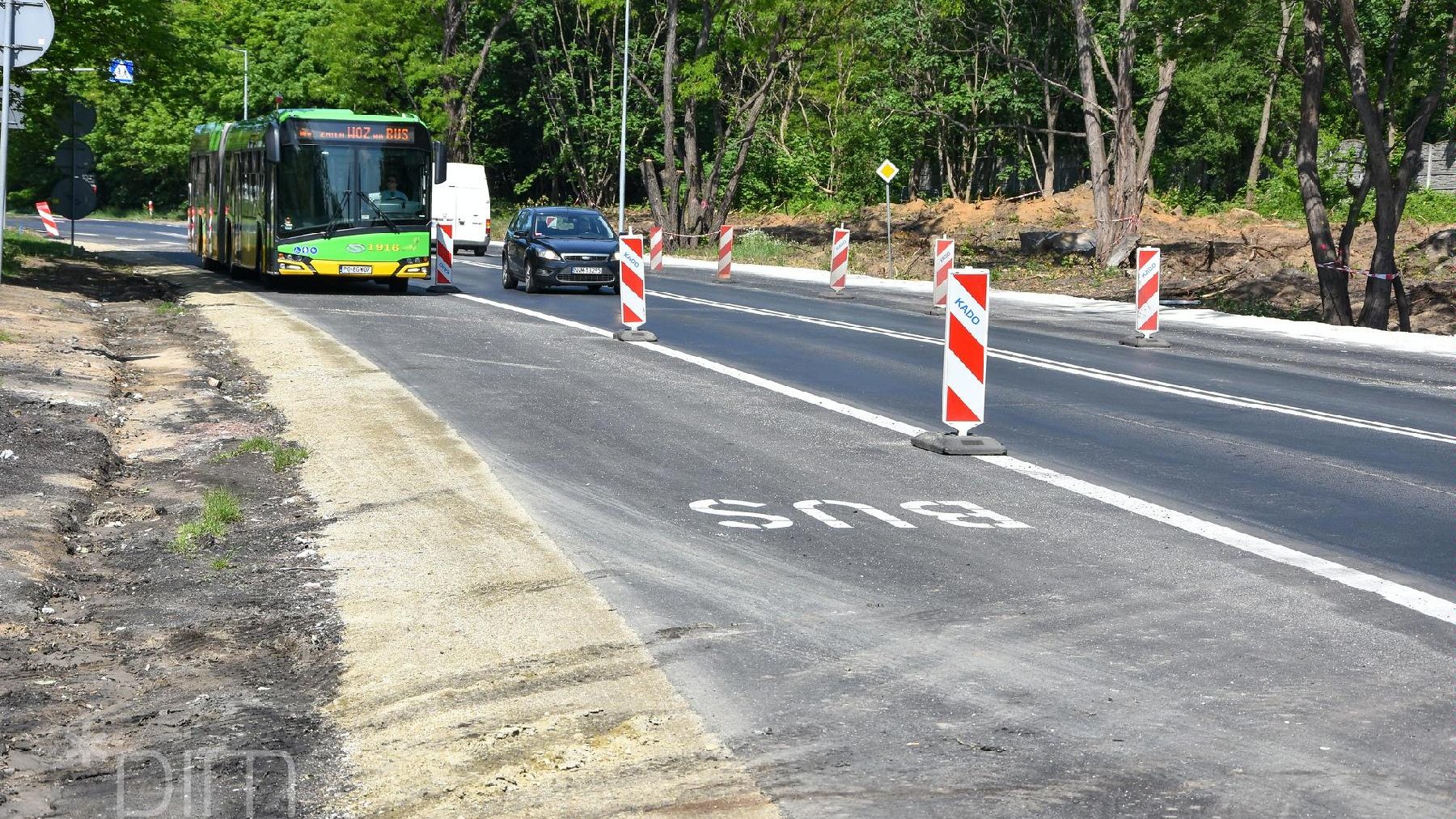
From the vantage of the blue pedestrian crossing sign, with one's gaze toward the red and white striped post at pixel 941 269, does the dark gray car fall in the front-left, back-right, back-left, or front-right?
front-left

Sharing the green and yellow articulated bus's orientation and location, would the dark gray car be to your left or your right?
on your left

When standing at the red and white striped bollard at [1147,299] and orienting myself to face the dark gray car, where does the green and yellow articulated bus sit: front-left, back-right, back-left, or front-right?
front-left

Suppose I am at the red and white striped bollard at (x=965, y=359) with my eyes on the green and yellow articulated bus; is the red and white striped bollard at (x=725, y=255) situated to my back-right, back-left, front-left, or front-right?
front-right

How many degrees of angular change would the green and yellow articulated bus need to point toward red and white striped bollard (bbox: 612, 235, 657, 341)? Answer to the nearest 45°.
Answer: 0° — it already faces it

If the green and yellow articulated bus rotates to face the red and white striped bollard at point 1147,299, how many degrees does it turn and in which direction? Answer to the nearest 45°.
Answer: approximately 45° to its left

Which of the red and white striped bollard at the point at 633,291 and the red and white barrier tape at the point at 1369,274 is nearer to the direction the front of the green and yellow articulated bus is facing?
the red and white striped bollard

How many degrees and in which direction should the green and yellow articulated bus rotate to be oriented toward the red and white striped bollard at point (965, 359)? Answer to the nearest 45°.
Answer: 0° — it already faces it

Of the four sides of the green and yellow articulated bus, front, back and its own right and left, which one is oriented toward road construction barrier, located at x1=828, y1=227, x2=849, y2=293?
left

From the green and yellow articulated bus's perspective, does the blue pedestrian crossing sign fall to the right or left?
on its right

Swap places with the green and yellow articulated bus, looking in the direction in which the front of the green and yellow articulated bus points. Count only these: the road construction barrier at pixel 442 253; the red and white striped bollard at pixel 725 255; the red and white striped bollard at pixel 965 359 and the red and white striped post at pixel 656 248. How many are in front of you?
1

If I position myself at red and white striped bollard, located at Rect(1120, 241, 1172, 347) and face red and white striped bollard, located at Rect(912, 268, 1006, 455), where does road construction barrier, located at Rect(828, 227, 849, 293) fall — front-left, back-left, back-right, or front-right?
back-right

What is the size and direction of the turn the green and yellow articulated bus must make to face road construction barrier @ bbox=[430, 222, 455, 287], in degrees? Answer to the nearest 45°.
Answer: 0° — it already faces it

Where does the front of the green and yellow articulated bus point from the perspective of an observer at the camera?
facing the viewer

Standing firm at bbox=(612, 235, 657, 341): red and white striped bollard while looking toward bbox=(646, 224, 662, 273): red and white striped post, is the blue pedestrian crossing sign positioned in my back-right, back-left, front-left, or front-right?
front-left

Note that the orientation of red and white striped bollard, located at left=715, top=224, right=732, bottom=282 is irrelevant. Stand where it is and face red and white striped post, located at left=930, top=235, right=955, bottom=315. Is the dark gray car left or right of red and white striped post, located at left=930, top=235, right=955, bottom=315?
right
